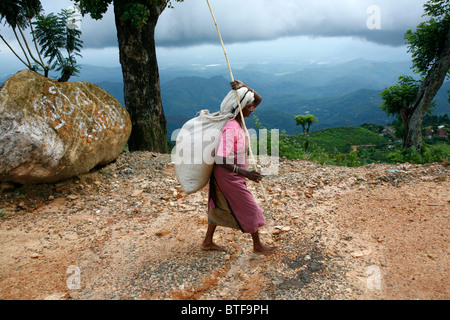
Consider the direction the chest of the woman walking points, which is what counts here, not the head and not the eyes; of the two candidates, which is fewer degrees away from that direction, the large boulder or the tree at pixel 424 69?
the tree

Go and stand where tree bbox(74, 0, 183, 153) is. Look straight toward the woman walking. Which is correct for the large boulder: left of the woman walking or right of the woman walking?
right

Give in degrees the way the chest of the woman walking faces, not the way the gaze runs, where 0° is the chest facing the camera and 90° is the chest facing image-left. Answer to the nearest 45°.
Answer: approximately 270°

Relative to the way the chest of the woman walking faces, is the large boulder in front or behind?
behind

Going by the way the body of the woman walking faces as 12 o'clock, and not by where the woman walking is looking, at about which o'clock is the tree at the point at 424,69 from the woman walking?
The tree is roughly at 10 o'clock from the woman walking.

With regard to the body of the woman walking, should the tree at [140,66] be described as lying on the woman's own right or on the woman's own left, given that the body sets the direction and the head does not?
on the woman's own left
